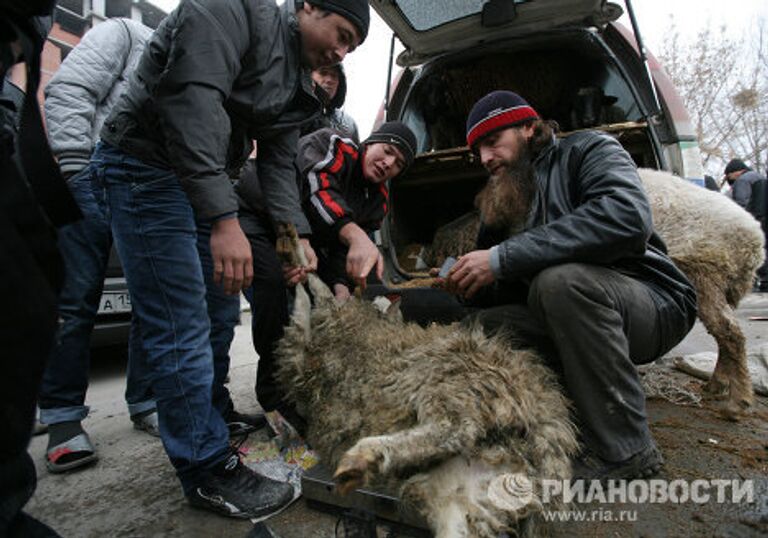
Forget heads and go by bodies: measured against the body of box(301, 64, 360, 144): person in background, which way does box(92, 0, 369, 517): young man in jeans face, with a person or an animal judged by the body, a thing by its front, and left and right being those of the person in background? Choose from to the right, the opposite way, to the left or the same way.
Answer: to the left

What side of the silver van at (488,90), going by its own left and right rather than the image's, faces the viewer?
back

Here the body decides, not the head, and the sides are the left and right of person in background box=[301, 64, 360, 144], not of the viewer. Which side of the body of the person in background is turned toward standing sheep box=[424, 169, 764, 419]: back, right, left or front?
left

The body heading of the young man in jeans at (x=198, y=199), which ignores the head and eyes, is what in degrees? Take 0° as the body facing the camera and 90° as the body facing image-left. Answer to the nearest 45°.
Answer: approximately 270°

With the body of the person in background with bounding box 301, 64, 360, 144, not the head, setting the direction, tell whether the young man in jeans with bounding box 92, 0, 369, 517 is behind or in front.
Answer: in front

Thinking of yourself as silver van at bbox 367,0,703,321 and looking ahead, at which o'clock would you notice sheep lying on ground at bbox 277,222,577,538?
The sheep lying on ground is roughly at 6 o'clock from the silver van.
